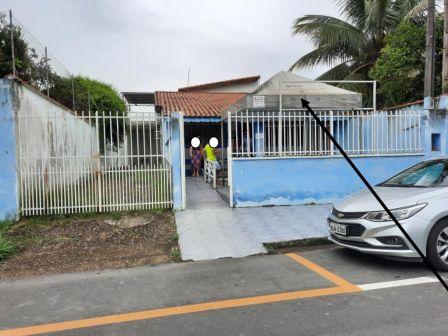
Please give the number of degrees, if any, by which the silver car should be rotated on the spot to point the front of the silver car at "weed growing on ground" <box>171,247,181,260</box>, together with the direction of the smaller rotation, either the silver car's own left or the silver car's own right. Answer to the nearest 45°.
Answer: approximately 45° to the silver car's own right

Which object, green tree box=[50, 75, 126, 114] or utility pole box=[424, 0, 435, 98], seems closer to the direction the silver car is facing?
the green tree

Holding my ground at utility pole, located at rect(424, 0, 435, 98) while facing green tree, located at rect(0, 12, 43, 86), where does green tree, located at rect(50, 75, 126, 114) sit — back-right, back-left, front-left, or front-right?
front-right

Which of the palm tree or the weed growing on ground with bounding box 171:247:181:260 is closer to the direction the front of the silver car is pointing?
the weed growing on ground

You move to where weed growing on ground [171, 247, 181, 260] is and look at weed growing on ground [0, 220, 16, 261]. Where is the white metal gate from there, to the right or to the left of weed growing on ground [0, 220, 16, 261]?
right

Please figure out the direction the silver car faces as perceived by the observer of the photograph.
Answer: facing the viewer and to the left of the viewer

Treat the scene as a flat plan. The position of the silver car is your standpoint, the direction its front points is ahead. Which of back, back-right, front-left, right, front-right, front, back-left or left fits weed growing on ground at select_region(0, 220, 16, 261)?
front-right

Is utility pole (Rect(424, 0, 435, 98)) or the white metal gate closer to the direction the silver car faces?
the white metal gate

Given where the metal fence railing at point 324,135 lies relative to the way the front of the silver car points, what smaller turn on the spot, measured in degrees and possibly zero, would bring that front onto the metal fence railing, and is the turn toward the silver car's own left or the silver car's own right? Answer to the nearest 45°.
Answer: approximately 135° to the silver car's own right
